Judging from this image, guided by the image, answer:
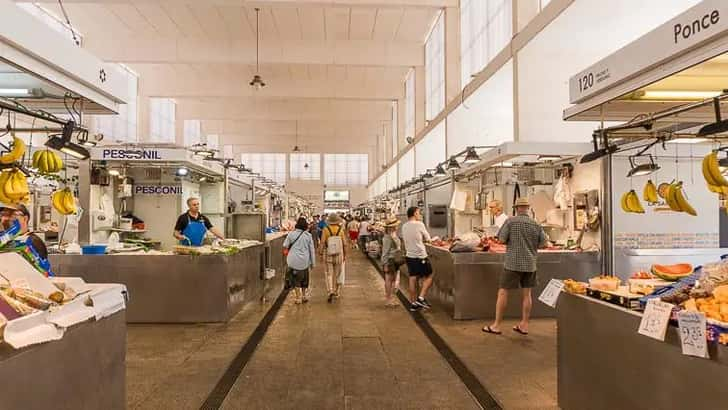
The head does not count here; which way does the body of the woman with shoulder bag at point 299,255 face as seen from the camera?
away from the camera

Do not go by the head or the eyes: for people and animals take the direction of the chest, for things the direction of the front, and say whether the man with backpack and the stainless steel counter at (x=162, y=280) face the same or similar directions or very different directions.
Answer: very different directions

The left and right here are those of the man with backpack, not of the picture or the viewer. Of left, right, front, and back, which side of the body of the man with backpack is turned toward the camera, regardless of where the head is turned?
back

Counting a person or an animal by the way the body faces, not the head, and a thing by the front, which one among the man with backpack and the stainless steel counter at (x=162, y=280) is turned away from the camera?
the man with backpack

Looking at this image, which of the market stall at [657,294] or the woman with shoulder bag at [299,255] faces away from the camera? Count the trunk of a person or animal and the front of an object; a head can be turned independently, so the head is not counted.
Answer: the woman with shoulder bag
